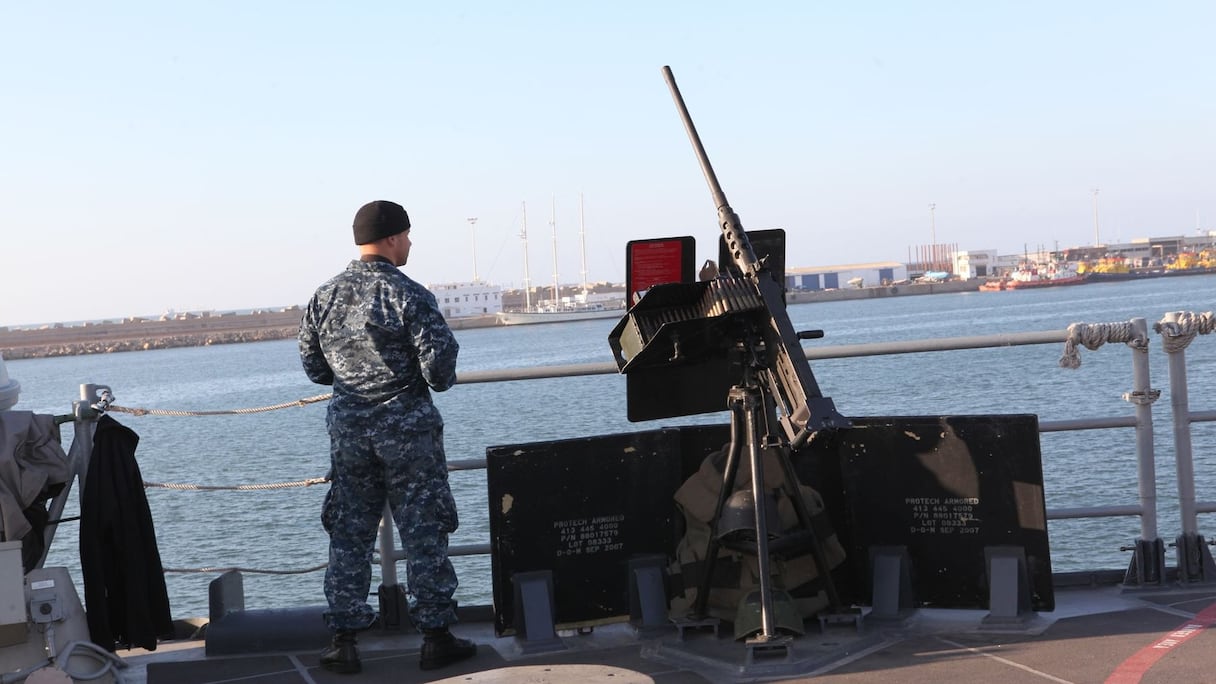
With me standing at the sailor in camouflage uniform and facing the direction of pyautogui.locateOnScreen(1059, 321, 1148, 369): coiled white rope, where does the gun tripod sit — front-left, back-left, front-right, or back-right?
front-right

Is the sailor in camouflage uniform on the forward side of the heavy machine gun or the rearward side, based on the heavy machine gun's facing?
on the forward side

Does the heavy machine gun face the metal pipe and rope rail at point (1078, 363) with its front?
no

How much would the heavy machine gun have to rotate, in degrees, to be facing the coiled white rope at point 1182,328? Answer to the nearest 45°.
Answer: approximately 90° to its right

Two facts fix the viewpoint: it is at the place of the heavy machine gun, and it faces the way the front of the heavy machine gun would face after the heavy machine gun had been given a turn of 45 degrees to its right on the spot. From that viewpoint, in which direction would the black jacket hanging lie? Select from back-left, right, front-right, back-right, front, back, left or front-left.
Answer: left

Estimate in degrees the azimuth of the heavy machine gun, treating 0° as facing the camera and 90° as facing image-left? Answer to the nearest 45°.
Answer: approximately 135°

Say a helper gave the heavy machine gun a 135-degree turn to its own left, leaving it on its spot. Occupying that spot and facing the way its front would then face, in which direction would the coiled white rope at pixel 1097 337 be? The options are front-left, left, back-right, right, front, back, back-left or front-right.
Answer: back-left
